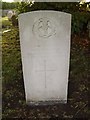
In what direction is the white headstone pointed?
toward the camera
